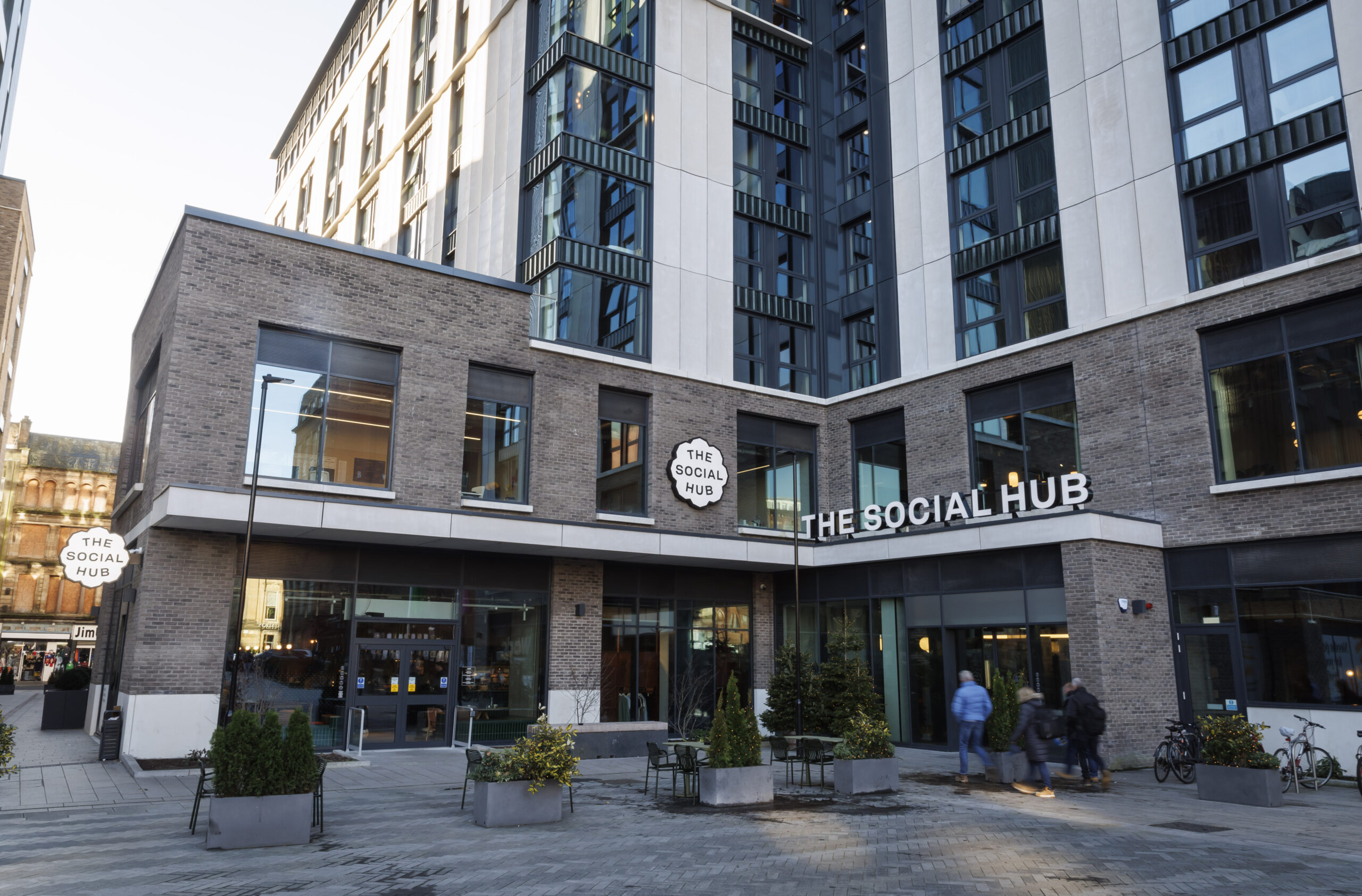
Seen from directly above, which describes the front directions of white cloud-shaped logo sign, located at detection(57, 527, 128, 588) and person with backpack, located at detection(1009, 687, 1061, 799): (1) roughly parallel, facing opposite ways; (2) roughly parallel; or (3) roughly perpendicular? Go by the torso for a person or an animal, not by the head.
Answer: roughly parallel, facing opposite ways

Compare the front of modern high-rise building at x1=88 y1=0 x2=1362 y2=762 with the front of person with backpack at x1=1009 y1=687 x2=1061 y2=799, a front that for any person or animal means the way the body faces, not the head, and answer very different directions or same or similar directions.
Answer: very different directions

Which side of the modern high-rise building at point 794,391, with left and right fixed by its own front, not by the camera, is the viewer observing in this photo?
front

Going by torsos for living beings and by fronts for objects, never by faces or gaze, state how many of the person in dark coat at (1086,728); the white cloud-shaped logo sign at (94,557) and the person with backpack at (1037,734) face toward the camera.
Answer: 1

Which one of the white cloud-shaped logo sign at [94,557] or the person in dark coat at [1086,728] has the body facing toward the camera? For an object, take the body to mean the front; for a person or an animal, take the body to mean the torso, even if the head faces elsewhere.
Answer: the white cloud-shaped logo sign

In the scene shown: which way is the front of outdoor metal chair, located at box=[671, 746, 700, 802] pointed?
away from the camera

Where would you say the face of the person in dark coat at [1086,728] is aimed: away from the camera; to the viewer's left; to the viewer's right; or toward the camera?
to the viewer's left

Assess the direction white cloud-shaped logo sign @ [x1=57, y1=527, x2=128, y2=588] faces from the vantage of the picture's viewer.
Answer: facing the viewer

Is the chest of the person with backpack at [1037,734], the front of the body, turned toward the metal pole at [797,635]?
yes

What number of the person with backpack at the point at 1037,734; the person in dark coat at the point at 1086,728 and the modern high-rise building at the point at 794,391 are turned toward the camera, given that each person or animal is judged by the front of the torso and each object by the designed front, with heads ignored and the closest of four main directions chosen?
1

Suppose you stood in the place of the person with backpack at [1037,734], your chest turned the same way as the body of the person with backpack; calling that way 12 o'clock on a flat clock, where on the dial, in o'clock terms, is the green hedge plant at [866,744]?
The green hedge plant is roughly at 10 o'clock from the person with backpack.
